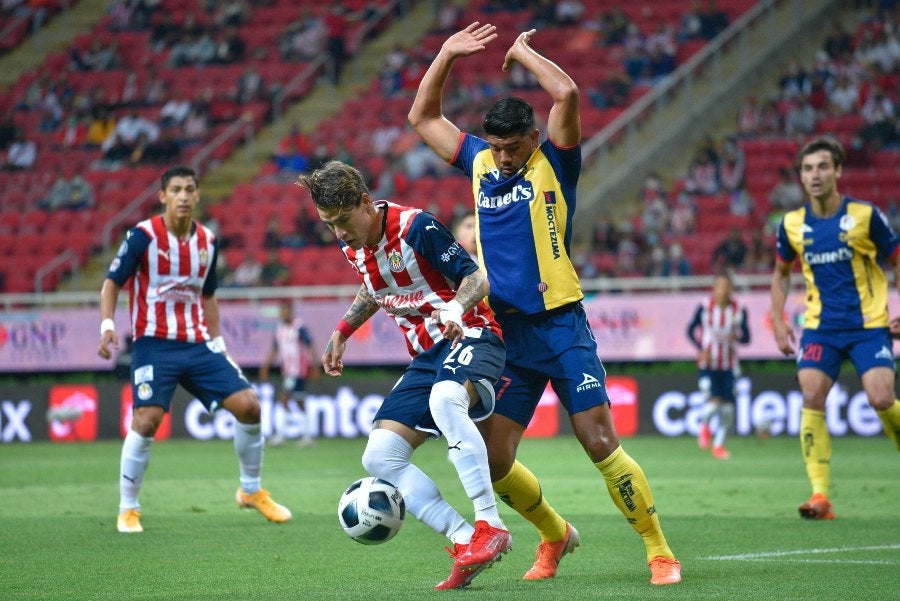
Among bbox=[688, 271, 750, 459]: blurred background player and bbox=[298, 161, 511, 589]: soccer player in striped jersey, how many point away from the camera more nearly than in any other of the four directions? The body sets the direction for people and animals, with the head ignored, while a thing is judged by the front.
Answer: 0

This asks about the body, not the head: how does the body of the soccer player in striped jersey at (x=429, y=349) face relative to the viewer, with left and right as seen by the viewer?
facing the viewer and to the left of the viewer

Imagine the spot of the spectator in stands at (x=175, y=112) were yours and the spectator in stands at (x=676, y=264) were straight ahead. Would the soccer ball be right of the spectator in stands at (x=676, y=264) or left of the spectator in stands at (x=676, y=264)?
right

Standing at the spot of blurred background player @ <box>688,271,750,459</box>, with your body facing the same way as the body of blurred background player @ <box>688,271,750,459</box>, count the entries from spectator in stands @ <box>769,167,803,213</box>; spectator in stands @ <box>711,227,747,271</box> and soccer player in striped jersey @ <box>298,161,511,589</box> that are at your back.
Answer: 2

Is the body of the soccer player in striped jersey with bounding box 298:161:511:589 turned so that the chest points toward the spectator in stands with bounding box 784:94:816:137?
no

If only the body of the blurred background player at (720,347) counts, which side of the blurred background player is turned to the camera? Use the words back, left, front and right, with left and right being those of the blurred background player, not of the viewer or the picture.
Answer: front

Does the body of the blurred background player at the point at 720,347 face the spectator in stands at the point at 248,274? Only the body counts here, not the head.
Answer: no

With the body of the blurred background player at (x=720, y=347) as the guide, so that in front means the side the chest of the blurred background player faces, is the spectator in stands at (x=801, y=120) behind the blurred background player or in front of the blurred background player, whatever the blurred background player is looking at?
behind

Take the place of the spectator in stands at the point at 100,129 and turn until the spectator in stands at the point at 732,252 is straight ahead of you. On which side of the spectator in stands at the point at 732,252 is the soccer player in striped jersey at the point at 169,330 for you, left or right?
right

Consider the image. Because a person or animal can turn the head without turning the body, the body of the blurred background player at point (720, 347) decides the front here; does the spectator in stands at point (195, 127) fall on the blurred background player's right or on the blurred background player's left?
on the blurred background player's right

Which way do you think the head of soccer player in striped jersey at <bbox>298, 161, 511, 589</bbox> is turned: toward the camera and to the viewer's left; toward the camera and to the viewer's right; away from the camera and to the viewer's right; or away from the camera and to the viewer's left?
toward the camera and to the viewer's left

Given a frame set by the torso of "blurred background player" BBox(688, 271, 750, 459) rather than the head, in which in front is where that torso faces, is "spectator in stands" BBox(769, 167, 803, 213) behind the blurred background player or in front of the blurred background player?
behind

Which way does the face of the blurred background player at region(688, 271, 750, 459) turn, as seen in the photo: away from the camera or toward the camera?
toward the camera

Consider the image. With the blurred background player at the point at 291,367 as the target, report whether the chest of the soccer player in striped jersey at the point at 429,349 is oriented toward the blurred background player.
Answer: no

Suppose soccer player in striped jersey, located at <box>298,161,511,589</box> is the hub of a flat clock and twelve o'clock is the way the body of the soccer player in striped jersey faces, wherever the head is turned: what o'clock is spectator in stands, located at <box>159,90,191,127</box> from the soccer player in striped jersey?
The spectator in stands is roughly at 4 o'clock from the soccer player in striped jersey.

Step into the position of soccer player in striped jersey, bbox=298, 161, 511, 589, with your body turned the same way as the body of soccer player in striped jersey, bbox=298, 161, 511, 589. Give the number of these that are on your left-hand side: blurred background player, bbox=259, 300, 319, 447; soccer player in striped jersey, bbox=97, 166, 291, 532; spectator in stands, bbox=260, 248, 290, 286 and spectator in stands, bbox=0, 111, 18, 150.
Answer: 0

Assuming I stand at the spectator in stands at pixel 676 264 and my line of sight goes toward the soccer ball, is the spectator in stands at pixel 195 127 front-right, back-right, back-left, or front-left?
back-right
